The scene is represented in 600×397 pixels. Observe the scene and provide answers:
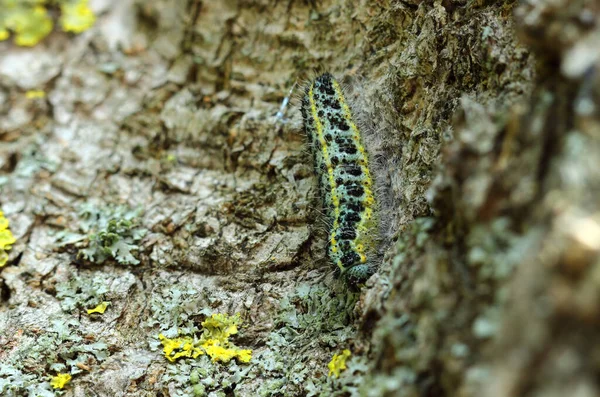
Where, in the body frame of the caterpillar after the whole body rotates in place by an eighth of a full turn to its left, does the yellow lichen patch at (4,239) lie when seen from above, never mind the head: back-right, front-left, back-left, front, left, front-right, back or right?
back-right

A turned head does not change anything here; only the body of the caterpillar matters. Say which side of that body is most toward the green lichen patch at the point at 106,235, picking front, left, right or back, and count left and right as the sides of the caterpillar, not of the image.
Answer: right

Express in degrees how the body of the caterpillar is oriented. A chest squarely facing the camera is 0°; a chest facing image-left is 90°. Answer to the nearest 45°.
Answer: approximately 0°
